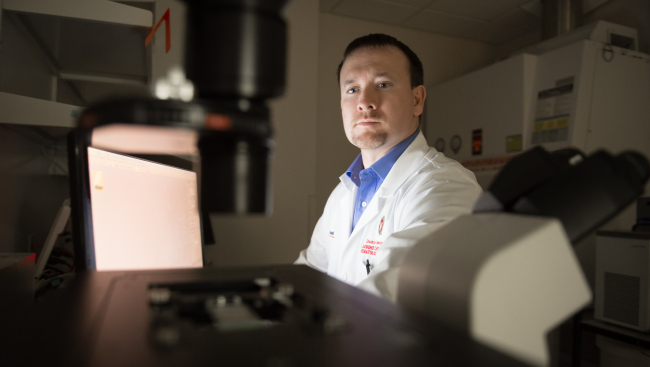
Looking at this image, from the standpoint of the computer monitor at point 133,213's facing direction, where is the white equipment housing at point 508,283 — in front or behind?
in front

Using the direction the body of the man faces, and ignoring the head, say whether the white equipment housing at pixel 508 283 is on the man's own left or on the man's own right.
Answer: on the man's own left

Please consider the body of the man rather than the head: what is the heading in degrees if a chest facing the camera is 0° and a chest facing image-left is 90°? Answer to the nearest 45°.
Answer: approximately 45°

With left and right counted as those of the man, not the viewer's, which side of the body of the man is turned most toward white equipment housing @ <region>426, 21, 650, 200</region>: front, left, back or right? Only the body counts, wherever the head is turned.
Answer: back

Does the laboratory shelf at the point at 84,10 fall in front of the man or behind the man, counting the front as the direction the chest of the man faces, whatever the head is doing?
in front

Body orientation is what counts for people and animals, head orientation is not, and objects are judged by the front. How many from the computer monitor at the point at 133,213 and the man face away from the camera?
0

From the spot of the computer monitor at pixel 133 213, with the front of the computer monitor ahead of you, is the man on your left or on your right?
on your left

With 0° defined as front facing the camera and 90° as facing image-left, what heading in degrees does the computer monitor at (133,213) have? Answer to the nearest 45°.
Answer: approximately 315°

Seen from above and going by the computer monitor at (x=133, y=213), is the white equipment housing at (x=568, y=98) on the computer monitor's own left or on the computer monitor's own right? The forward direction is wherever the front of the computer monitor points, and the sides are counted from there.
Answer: on the computer monitor's own left
